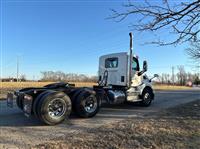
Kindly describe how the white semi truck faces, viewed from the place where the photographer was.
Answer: facing away from the viewer and to the right of the viewer
